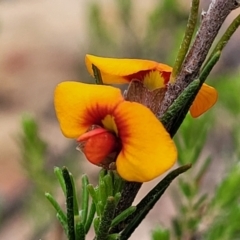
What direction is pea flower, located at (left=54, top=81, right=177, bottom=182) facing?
toward the camera
